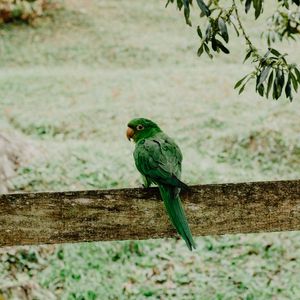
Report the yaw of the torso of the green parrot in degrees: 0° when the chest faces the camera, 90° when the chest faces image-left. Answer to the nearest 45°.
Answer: approximately 135°
